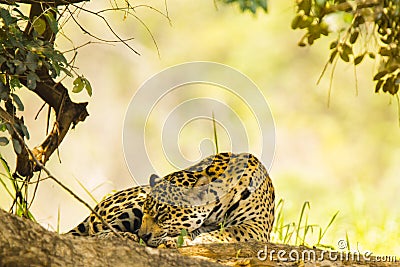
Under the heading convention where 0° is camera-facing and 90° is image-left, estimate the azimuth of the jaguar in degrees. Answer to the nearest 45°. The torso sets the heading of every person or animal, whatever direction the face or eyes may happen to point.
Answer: approximately 45°
